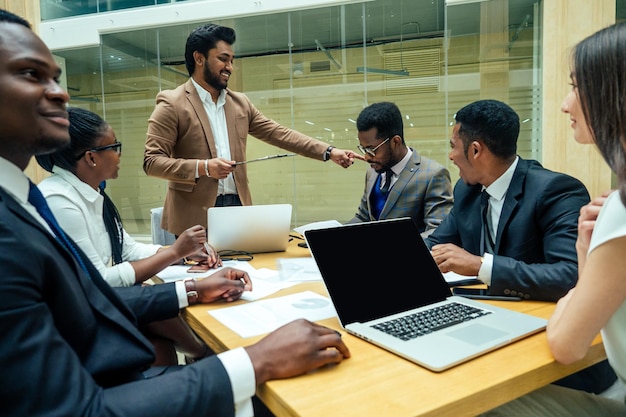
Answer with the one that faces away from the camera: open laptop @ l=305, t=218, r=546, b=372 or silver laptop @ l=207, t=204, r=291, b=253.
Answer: the silver laptop

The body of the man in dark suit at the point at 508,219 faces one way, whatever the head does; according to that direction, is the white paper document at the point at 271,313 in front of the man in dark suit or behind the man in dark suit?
in front

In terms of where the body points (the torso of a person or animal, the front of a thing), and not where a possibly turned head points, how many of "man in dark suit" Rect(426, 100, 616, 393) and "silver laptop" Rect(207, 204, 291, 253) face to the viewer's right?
0

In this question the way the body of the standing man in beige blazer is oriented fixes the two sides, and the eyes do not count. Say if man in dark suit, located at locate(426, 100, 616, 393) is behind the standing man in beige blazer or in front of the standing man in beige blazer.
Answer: in front

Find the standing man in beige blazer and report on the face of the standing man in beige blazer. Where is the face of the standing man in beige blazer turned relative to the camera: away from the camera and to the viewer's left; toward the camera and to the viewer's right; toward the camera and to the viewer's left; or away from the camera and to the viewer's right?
toward the camera and to the viewer's right

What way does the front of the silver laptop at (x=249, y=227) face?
away from the camera

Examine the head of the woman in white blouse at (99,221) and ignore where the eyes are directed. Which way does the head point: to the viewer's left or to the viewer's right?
to the viewer's right

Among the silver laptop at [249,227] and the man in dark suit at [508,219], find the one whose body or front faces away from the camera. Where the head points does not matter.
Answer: the silver laptop

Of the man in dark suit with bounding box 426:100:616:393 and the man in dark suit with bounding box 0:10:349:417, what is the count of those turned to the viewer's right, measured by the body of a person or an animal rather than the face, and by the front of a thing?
1

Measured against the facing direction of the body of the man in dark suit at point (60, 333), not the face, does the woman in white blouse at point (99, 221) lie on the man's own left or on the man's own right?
on the man's own left

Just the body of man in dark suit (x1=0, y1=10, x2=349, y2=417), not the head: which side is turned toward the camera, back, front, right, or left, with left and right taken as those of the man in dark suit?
right

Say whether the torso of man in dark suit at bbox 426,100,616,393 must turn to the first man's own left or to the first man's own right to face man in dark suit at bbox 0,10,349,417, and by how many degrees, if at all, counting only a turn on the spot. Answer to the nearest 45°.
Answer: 0° — they already face them

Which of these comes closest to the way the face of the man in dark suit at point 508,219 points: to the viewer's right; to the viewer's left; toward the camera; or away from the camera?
to the viewer's left

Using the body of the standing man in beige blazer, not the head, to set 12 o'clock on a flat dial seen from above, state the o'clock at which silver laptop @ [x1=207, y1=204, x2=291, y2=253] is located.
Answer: The silver laptop is roughly at 1 o'clock from the standing man in beige blazer.

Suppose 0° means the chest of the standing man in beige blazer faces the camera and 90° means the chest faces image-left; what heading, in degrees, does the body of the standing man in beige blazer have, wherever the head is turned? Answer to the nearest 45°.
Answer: approximately 315°

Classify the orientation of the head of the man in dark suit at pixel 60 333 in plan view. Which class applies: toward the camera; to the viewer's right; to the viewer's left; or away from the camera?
to the viewer's right
